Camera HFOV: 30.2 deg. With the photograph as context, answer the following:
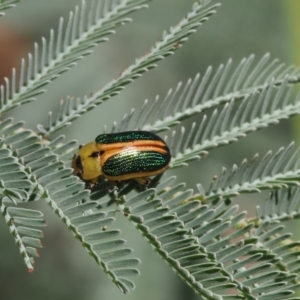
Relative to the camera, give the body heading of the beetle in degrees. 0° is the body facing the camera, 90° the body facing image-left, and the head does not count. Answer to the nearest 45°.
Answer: approximately 90°
